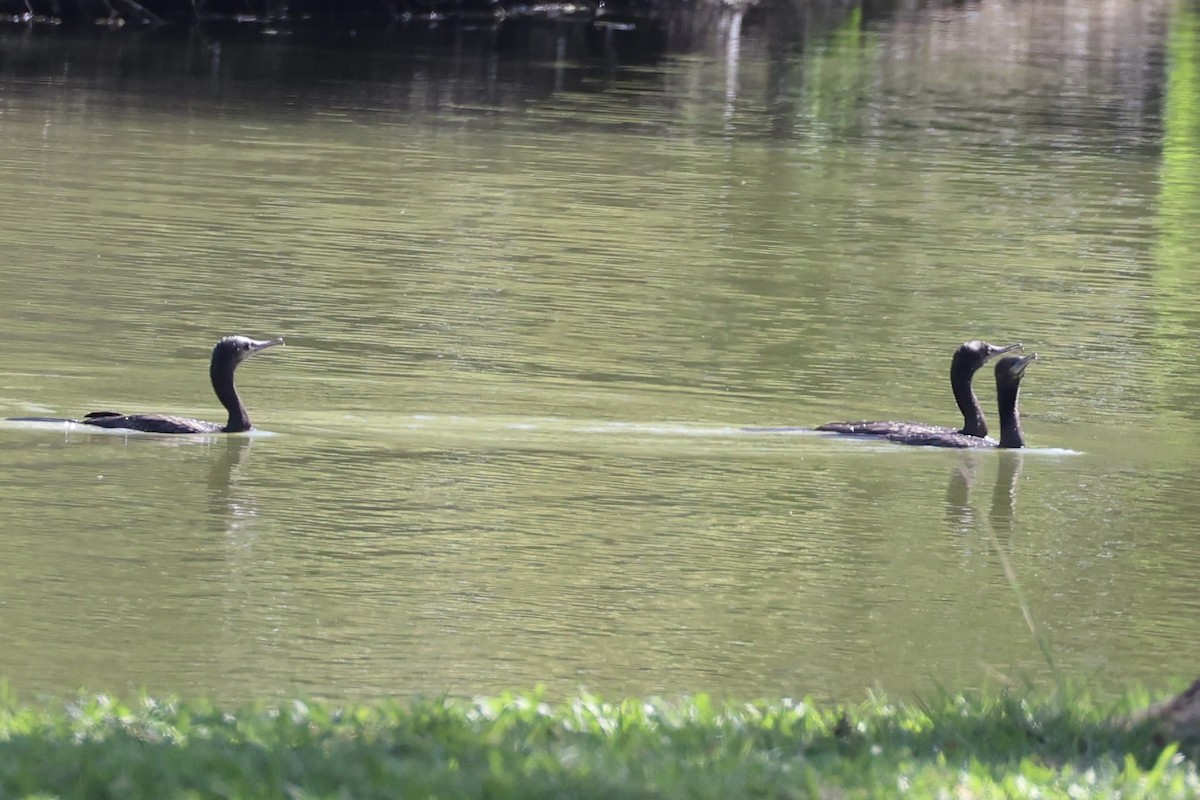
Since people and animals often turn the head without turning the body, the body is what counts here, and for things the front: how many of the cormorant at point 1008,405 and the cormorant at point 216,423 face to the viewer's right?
2

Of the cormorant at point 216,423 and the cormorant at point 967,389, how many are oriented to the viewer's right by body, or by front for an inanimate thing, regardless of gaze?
2

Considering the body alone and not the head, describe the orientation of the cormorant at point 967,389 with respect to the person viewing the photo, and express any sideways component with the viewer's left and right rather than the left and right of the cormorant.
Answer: facing to the right of the viewer

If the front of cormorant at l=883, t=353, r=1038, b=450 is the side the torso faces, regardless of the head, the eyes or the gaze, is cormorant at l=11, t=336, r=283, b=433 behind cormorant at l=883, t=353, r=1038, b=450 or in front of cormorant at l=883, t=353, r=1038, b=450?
behind

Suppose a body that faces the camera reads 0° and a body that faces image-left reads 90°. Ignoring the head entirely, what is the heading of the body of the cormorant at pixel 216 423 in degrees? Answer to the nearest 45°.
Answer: approximately 270°

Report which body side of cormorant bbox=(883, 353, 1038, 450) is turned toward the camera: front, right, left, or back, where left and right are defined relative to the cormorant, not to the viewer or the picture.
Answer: right

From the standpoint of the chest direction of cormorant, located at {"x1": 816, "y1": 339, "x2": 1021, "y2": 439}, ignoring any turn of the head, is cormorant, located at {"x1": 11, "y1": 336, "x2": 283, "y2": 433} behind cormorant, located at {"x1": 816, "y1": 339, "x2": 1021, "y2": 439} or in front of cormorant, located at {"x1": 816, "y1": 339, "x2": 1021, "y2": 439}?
behind
